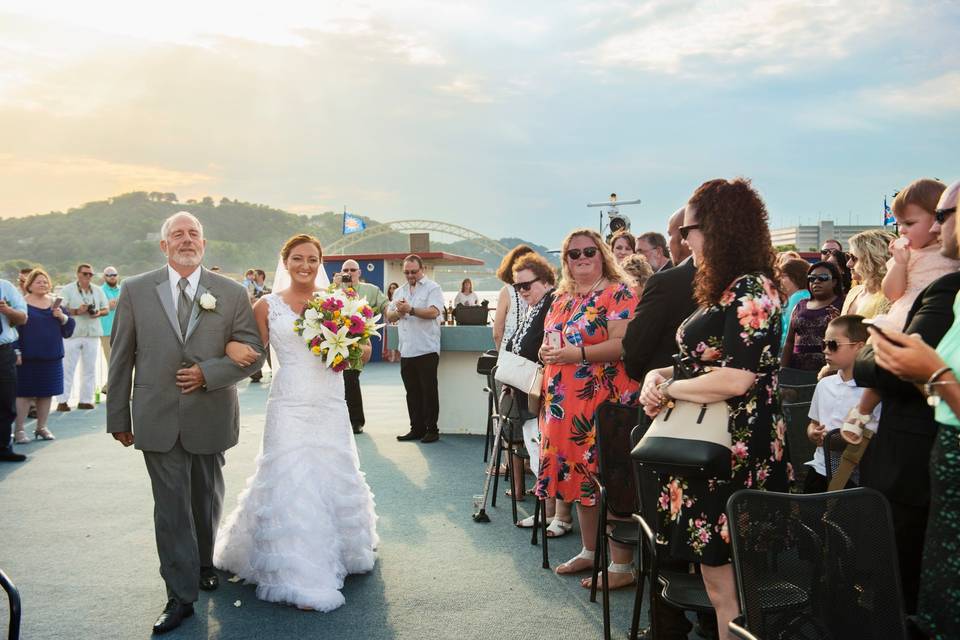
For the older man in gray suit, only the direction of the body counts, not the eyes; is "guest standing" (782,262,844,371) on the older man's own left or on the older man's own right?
on the older man's own left

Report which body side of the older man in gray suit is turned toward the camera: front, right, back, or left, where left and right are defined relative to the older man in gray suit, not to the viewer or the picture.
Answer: front

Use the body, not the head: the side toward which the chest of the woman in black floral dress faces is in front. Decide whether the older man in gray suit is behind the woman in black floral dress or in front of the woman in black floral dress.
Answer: in front

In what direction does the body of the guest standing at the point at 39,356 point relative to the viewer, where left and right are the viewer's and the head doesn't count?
facing the viewer and to the right of the viewer

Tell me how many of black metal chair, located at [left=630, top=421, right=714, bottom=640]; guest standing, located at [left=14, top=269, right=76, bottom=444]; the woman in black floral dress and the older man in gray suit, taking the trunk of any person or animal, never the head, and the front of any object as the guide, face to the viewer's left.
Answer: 1

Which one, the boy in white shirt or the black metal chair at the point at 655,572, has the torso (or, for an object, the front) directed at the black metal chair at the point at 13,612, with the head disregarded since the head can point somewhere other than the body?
the boy in white shirt

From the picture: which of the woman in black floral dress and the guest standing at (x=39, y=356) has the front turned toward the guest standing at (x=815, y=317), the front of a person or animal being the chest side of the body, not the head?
the guest standing at (x=39, y=356)

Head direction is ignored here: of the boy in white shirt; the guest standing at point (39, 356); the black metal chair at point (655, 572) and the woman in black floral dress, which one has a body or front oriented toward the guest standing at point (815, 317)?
the guest standing at point (39, 356)

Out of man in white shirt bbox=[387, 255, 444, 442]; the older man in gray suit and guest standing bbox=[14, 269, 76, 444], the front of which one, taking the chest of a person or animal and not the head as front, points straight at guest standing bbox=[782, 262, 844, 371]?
guest standing bbox=[14, 269, 76, 444]

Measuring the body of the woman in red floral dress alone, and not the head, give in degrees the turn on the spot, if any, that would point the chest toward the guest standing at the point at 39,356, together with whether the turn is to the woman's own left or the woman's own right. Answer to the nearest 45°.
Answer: approximately 90° to the woman's own right

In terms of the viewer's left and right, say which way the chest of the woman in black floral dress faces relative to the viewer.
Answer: facing to the left of the viewer

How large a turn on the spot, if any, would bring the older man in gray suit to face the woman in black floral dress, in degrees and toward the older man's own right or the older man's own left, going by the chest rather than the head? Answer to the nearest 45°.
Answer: approximately 45° to the older man's own left

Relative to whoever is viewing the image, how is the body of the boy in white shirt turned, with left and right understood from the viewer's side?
facing the viewer and to the left of the viewer

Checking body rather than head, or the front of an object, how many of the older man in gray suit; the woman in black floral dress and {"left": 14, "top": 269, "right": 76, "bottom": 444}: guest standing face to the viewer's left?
1

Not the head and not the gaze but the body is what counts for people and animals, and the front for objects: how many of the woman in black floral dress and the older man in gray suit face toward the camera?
1

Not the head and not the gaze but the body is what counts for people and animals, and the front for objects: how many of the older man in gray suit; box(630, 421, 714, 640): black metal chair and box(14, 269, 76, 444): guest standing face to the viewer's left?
0

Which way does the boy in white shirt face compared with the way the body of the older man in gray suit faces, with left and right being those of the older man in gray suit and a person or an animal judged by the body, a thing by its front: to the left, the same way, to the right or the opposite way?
to the right

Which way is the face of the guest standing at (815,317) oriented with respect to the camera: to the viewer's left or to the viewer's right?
to the viewer's left

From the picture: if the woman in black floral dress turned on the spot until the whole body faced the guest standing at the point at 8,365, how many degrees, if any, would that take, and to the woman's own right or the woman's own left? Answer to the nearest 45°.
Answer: approximately 45° to the woman's own right

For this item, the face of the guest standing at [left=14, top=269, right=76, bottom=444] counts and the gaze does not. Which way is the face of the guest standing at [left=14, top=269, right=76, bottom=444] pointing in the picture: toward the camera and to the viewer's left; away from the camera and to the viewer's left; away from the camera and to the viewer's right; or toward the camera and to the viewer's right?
toward the camera and to the viewer's right
